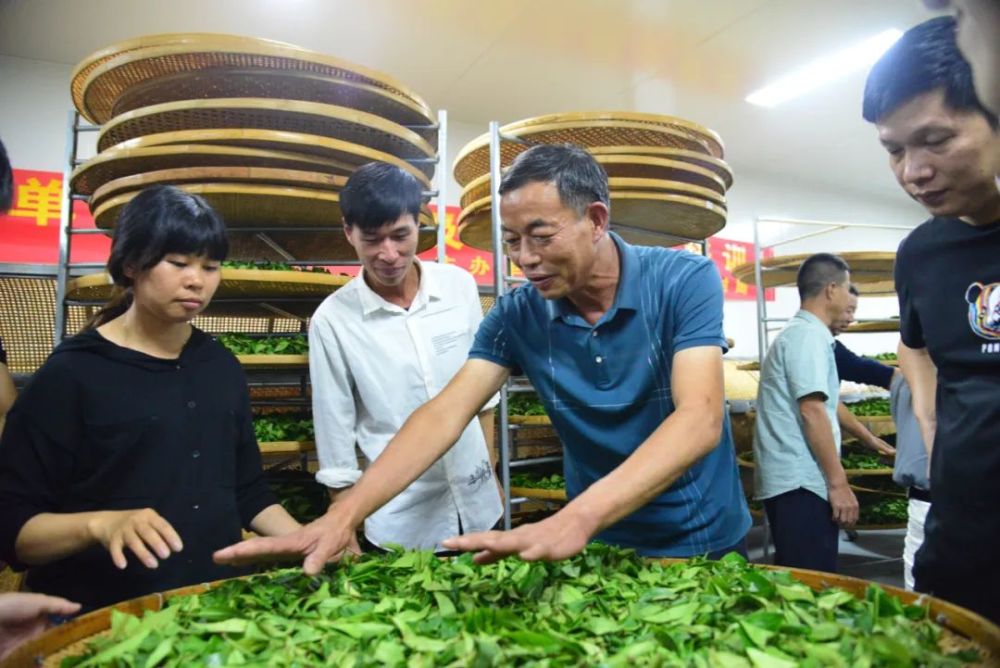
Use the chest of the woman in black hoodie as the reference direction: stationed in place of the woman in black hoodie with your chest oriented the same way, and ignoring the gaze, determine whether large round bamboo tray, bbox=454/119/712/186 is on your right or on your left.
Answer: on your left

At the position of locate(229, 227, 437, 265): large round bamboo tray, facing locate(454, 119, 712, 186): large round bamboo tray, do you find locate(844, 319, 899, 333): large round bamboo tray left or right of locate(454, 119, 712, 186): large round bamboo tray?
left

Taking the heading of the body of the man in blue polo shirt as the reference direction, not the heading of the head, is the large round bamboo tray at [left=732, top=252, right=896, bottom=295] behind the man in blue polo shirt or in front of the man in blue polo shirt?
behind

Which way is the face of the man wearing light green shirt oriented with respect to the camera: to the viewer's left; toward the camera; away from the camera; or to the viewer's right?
to the viewer's right

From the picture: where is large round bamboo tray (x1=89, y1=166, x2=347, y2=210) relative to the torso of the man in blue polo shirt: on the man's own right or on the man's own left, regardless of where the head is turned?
on the man's own right

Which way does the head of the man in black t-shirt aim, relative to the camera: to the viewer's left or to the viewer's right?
to the viewer's left

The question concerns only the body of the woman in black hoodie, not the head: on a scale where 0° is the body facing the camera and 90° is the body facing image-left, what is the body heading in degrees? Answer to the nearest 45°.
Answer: approximately 315°

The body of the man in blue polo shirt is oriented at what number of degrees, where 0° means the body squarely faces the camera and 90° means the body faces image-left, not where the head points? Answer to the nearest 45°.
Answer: approximately 45°

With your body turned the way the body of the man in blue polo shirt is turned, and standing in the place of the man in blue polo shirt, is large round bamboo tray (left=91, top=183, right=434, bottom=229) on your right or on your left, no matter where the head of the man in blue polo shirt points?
on your right

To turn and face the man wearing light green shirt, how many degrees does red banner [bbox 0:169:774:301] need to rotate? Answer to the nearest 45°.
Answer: approximately 45° to its left
